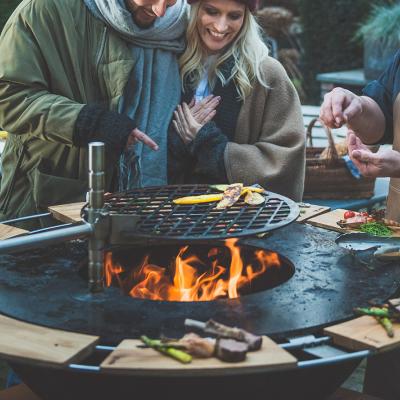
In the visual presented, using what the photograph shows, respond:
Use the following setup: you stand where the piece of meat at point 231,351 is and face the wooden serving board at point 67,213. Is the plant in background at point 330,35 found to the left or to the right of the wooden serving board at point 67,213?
right

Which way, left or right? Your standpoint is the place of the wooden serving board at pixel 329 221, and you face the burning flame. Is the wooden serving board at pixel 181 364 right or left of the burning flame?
left

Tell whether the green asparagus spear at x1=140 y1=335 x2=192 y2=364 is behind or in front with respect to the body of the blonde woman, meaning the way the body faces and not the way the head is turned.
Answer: in front

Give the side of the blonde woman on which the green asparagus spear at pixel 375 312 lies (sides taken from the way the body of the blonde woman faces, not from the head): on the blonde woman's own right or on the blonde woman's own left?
on the blonde woman's own left

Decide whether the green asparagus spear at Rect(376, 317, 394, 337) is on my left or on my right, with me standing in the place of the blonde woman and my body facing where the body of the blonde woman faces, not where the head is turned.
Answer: on my left

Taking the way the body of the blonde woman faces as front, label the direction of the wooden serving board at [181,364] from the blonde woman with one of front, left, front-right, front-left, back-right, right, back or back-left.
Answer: front-left

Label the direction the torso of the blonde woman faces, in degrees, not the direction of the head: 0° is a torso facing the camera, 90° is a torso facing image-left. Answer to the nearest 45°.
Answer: approximately 45°

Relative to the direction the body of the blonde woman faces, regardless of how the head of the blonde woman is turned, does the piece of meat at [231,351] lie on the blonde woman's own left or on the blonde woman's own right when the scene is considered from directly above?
on the blonde woman's own left

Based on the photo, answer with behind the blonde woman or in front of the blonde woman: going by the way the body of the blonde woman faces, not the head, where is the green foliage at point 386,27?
behind

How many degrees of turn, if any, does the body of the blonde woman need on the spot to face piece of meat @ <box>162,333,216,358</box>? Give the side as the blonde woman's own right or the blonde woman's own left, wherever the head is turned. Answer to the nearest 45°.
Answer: approximately 45° to the blonde woman's own left

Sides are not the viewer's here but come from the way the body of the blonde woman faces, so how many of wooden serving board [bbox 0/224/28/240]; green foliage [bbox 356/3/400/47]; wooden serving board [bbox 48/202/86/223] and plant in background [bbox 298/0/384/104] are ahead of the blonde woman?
2
